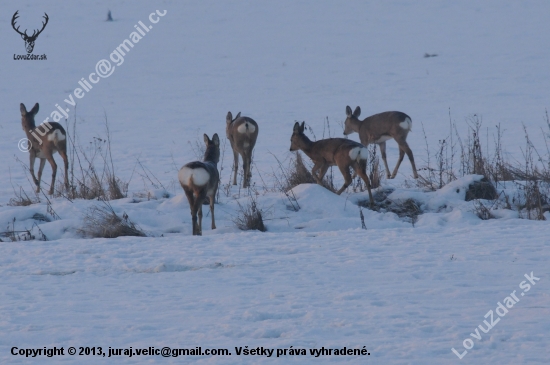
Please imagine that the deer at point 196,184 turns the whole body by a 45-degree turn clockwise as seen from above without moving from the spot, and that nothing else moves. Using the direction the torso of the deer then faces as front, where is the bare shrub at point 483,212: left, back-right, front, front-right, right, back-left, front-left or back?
front

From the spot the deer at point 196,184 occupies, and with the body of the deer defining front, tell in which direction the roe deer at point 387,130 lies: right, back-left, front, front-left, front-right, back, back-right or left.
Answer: front

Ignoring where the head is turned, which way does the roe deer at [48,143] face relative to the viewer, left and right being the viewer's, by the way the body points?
facing away from the viewer and to the left of the viewer

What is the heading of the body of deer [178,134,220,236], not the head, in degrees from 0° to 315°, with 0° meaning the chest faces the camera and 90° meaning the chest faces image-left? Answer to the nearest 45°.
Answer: approximately 225°

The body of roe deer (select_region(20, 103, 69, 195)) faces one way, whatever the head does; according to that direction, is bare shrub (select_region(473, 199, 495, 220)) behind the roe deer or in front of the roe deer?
behind

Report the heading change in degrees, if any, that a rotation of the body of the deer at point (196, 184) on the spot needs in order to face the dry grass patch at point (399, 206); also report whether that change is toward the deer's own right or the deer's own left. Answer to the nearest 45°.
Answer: approximately 45° to the deer's own right

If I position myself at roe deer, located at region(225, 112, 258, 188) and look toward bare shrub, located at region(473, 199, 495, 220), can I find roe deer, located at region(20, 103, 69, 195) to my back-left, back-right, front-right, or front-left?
back-right

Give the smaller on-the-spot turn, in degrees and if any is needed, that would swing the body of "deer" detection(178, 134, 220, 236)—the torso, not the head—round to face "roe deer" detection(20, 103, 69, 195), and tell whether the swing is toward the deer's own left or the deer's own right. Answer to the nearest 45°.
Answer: approximately 90° to the deer's own left

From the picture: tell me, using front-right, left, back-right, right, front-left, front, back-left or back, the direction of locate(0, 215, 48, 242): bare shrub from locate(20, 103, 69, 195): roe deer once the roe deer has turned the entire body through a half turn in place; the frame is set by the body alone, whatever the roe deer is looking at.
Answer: front-right

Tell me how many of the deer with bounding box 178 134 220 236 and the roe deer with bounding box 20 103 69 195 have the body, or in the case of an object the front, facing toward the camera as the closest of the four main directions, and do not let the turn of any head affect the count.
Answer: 0

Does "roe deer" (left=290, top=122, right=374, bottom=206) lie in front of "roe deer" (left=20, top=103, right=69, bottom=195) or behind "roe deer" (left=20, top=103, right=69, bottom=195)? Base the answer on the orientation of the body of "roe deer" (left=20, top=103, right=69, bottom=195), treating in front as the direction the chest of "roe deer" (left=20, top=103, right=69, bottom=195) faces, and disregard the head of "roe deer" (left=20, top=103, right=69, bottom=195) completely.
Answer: behind
